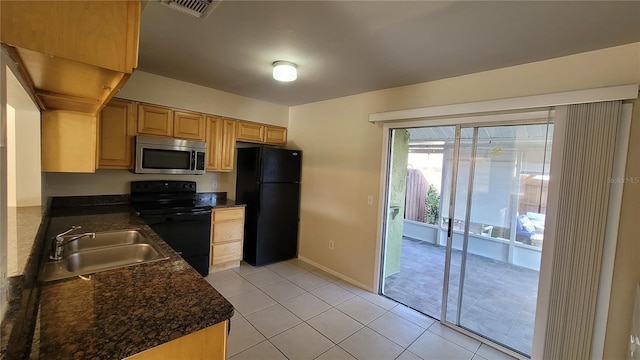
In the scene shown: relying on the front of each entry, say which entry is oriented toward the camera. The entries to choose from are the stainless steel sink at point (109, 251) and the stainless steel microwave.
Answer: the stainless steel microwave

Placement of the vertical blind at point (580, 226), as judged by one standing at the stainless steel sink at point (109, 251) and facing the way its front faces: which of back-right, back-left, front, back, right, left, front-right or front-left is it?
front-right

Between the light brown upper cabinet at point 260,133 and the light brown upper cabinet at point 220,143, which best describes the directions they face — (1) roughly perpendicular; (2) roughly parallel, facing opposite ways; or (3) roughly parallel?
roughly parallel

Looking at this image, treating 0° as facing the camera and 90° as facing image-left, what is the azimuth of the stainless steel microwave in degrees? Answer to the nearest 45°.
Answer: approximately 0°

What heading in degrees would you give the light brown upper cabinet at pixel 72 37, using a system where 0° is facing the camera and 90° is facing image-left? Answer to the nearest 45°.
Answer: approximately 270°

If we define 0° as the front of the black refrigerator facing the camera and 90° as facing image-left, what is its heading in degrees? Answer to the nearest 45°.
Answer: approximately 315°

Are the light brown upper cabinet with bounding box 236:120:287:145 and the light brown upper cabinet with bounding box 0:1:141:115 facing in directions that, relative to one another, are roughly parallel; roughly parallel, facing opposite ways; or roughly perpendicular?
roughly perpendicular

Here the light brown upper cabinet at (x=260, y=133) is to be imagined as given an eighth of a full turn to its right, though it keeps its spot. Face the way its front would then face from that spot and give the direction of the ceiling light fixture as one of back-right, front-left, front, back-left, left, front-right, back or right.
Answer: front

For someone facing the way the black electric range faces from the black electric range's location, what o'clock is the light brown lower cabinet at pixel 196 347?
The light brown lower cabinet is roughly at 12 o'clock from the black electric range.

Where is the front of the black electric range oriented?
toward the camera

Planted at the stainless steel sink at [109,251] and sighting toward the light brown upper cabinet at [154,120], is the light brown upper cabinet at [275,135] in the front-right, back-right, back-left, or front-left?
front-right

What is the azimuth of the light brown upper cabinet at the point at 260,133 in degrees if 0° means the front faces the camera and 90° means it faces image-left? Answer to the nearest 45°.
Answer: approximately 315°

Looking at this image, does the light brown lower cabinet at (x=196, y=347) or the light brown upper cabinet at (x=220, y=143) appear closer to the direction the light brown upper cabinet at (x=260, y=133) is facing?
the light brown lower cabinet

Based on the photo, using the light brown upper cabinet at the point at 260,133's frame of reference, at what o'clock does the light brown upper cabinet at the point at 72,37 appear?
the light brown upper cabinet at the point at 72,37 is roughly at 2 o'clock from the light brown upper cabinet at the point at 260,133.

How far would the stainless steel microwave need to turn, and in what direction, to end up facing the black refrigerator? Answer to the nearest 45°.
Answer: approximately 90° to its left
